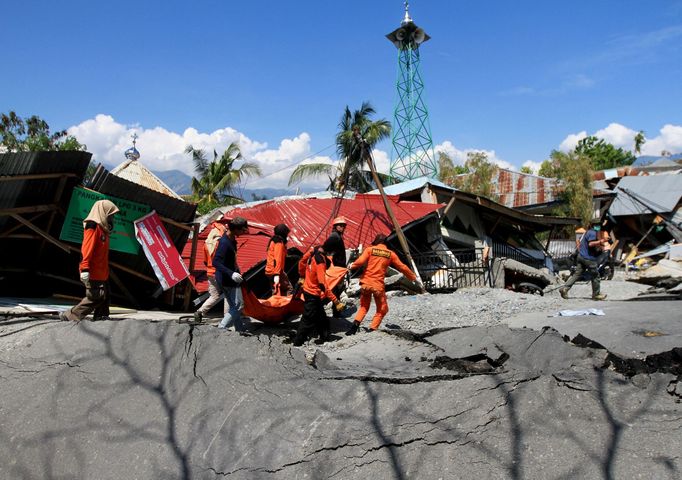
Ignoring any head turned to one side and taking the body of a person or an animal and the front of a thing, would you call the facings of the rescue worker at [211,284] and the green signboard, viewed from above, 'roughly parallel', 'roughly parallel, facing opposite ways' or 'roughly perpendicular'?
roughly perpendicular

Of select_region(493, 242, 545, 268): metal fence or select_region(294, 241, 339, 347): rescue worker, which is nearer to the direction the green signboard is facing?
the rescue worker
